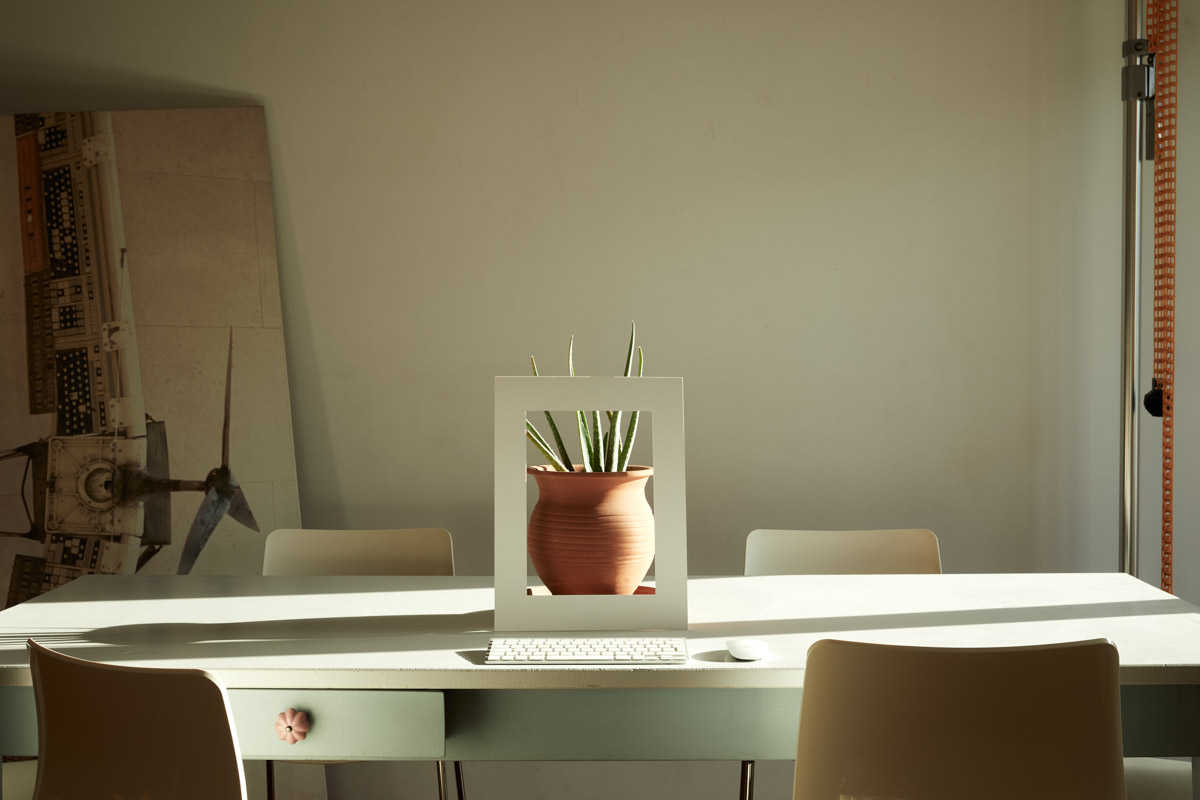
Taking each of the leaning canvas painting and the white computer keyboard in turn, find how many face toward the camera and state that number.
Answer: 2

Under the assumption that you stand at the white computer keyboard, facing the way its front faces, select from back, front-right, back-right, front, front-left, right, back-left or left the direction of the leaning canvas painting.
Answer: back-right

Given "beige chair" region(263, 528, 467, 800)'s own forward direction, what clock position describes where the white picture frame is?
The white picture frame is roughly at 11 o'clock from the beige chair.
